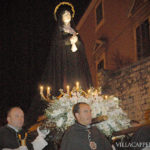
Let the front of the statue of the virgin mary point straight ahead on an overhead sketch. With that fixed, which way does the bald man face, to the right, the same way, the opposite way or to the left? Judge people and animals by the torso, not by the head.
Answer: the same way

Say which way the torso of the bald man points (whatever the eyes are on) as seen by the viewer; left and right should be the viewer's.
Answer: facing the viewer and to the right of the viewer

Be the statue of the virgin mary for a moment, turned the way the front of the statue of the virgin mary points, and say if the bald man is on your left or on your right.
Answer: on your right

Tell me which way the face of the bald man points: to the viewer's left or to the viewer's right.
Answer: to the viewer's right

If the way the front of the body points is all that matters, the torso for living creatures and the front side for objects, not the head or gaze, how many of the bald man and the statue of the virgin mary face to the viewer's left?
0

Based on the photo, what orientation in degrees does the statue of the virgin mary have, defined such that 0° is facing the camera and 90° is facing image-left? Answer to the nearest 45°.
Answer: approximately 315°
